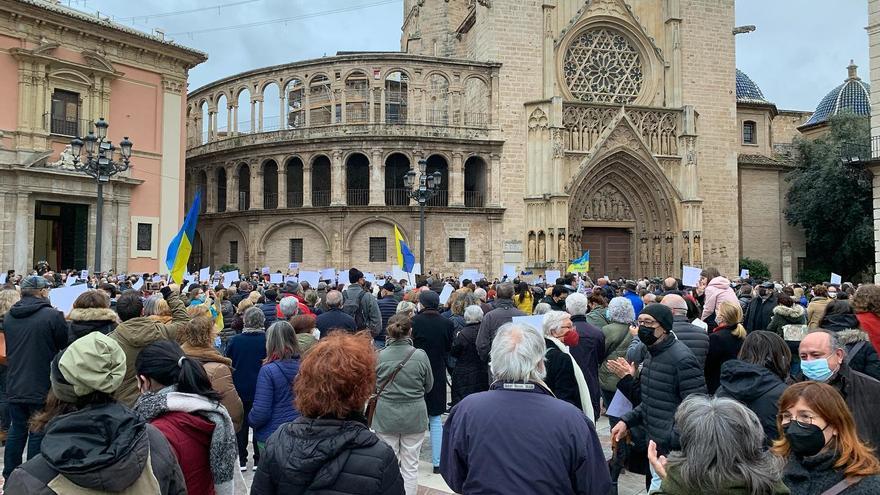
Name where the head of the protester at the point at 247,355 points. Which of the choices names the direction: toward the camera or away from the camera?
away from the camera

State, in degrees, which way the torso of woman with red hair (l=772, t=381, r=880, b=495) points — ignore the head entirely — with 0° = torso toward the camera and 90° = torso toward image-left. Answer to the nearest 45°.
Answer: approximately 45°

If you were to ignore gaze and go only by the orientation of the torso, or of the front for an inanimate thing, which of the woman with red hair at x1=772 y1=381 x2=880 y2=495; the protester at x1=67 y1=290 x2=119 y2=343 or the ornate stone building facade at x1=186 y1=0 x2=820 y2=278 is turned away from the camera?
the protester

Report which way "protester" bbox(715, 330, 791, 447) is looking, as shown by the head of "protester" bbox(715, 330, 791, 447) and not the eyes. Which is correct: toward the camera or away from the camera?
away from the camera

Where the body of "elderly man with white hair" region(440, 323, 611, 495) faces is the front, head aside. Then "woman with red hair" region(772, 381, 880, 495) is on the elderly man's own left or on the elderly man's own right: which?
on the elderly man's own right

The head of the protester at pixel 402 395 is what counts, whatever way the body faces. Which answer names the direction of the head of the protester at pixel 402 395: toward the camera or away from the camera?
away from the camera

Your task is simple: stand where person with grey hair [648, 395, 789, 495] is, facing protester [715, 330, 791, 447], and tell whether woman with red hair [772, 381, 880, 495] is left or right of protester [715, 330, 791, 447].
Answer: right

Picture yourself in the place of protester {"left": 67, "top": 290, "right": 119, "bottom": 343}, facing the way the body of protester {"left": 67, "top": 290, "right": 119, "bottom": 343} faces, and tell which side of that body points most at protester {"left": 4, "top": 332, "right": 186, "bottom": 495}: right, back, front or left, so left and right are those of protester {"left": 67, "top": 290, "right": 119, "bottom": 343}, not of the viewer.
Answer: back

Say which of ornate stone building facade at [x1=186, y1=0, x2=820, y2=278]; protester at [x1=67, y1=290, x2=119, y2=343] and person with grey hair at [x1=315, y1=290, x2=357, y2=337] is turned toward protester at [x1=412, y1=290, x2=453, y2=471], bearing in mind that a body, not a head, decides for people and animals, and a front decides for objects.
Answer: the ornate stone building facade

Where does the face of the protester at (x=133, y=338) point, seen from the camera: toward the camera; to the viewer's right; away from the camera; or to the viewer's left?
away from the camera

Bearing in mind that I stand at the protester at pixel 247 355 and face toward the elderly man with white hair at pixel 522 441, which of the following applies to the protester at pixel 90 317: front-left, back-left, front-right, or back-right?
back-right

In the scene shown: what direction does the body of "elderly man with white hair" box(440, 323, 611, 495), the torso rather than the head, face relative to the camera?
away from the camera

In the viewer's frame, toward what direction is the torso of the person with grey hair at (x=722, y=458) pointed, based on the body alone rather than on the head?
away from the camera

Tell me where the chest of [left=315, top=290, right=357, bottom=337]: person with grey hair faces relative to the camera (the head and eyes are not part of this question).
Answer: away from the camera

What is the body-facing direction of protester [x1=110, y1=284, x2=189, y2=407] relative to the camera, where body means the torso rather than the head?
away from the camera

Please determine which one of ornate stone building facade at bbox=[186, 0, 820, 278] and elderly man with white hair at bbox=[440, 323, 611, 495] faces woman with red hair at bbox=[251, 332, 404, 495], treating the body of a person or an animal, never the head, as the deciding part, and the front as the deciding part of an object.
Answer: the ornate stone building facade

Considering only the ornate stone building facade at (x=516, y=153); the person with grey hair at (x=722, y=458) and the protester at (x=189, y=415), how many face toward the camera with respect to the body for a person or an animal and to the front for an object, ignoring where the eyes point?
1

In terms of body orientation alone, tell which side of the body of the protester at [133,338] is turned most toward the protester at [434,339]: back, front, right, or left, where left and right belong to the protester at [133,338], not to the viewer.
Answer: right
